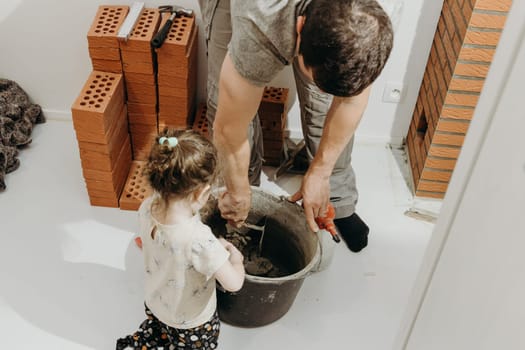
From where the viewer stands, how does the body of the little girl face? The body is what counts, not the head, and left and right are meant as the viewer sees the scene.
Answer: facing away from the viewer and to the right of the viewer

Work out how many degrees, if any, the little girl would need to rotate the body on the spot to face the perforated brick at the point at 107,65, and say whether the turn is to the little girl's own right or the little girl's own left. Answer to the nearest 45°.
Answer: approximately 45° to the little girl's own left

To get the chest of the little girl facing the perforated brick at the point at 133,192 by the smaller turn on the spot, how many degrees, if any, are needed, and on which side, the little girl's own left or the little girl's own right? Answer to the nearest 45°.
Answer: approximately 45° to the little girl's own left

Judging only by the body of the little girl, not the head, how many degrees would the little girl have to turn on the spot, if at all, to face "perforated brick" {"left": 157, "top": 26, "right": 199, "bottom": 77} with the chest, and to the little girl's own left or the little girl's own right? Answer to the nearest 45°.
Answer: approximately 45° to the little girl's own left

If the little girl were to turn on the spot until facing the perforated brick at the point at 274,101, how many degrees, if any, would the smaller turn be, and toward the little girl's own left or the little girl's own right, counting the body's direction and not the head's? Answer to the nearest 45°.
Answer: approximately 45° to the little girl's own left

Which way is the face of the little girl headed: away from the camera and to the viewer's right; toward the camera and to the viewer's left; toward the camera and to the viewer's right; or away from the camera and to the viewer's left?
away from the camera and to the viewer's right

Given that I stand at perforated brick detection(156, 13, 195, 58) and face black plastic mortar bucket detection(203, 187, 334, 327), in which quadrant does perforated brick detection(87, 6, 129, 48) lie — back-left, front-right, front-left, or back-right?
back-right

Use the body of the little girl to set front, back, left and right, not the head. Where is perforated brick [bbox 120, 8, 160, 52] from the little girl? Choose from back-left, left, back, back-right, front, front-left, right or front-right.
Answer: front-left
